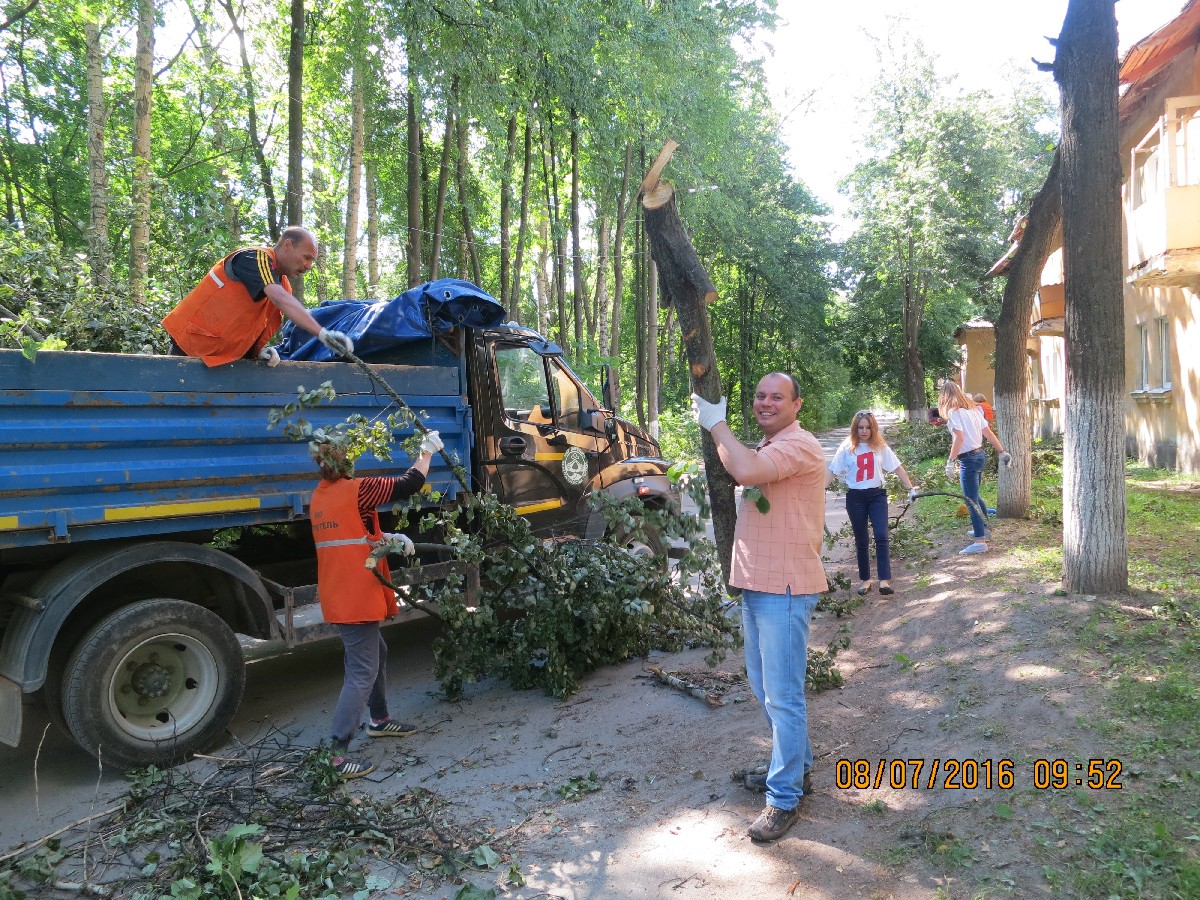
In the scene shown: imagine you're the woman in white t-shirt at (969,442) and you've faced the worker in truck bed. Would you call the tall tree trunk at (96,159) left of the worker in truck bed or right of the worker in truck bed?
right

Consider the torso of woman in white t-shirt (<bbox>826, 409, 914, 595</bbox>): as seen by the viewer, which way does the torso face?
toward the camera

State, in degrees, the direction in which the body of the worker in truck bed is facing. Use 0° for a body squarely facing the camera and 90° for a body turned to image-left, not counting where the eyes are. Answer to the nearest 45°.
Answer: approximately 270°

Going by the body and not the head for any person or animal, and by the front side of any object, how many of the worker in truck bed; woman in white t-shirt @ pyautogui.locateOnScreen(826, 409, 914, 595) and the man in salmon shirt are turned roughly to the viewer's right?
1

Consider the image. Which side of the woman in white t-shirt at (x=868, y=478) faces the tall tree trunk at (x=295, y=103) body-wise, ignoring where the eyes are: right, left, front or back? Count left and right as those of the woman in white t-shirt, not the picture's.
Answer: right

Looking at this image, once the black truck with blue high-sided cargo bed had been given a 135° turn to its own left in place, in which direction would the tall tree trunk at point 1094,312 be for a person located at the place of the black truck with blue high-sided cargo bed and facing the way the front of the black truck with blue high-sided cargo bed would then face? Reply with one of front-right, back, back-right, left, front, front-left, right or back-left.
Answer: back

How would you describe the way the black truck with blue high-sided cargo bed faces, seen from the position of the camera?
facing away from the viewer and to the right of the viewer

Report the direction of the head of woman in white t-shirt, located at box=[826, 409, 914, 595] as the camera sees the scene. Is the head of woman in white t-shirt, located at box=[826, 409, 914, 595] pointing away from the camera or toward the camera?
toward the camera

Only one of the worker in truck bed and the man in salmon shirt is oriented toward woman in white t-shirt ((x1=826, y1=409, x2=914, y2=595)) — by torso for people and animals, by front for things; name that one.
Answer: the worker in truck bed

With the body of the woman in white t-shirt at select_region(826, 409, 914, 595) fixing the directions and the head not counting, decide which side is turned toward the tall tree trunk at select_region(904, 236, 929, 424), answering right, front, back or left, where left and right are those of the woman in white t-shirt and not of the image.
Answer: back

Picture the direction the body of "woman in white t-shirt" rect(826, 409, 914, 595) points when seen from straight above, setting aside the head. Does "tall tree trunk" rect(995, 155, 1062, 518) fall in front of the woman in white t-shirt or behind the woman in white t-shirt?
behind

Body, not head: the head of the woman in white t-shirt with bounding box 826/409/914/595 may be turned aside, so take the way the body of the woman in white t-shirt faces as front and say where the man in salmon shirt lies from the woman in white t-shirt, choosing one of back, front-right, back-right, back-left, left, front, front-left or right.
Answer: front
